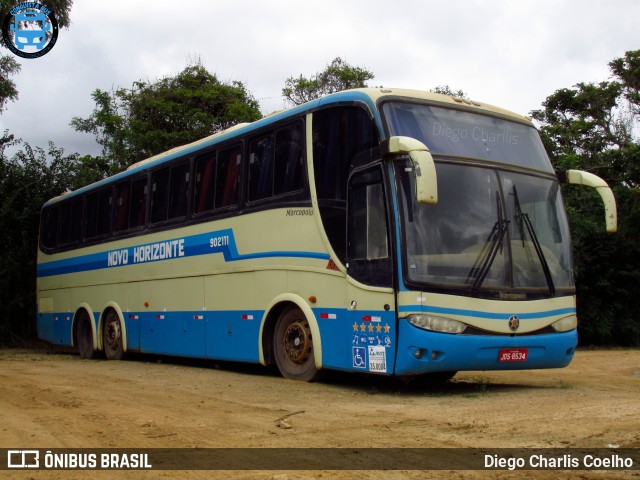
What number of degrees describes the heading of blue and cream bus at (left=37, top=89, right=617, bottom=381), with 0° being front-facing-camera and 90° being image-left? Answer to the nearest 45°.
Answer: approximately 315°

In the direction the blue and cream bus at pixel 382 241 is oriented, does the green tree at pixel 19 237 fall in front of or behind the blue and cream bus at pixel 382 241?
behind

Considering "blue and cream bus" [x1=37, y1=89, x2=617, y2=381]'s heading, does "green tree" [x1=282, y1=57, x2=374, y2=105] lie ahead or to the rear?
to the rear

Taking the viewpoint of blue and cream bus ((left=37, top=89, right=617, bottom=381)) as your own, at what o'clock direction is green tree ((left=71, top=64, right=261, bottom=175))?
The green tree is roughly at 7 o'clock from the blue and cream bus.

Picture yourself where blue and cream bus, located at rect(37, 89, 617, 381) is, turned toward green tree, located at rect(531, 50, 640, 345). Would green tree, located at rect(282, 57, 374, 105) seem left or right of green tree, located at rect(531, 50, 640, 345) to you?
left

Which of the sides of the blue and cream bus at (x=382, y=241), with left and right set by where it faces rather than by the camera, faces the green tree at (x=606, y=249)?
left

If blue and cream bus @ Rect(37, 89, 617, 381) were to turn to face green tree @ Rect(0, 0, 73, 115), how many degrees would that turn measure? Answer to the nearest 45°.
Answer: approximately 180°
